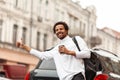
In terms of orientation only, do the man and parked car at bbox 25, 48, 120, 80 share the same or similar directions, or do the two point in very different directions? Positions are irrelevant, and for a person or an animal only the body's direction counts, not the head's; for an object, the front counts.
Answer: very different directions

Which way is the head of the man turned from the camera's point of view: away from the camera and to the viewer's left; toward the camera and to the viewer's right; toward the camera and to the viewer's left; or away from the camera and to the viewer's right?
toward the camera and to the viewer's left

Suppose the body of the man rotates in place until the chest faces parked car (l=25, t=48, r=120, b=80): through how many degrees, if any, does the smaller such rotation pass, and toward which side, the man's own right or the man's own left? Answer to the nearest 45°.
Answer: approximately 135° to the man's own right

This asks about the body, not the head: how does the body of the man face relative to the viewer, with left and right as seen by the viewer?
facing the viewer and to the left of the viewer
